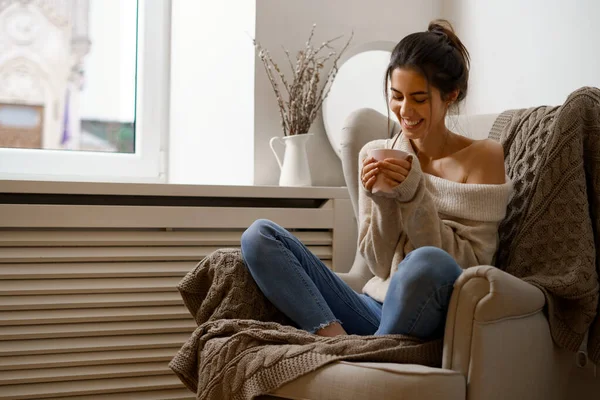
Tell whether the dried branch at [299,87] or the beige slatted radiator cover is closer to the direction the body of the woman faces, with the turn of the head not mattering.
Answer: the beige slatted radiator cover

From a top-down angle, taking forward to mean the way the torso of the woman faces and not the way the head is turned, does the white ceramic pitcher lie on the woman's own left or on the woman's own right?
on the woman's own right

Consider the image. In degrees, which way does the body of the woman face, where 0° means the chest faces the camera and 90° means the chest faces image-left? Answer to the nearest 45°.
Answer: approximately 45°

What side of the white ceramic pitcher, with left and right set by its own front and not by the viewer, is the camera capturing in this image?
right

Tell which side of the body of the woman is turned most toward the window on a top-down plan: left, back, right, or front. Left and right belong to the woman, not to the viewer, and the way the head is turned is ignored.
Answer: right

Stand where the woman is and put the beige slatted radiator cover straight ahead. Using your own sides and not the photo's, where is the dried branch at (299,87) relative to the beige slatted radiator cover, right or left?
right

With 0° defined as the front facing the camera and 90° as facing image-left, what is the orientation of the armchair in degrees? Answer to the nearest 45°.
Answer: approximately 45°

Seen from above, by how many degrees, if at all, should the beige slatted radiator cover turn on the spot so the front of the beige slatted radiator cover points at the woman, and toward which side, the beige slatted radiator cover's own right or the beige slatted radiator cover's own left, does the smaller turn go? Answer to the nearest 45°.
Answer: approximately 45° to the beige slatted radiator cover's own left
